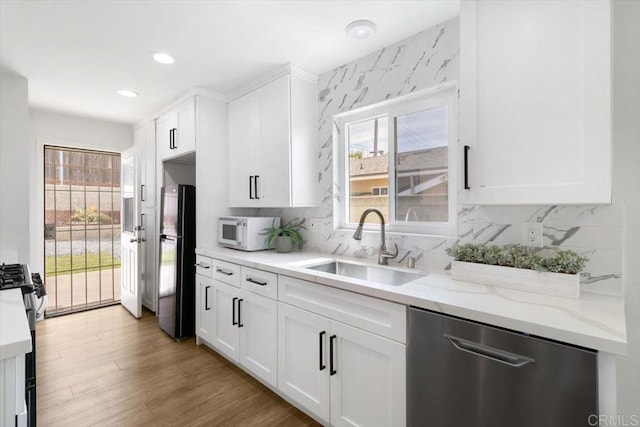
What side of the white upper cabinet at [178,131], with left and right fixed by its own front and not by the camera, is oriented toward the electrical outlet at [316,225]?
left

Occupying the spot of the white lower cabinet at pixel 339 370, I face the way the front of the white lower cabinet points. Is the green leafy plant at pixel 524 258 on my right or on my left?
on my left

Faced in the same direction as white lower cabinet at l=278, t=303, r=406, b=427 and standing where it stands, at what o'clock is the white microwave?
The white microwave is roughly at 3 o'clock from the white lower cabinet.

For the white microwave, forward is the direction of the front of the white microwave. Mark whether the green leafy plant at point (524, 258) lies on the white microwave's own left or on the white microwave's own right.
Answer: on the white microwave's own left

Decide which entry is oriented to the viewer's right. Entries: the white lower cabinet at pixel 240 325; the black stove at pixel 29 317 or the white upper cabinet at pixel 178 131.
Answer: the black stove

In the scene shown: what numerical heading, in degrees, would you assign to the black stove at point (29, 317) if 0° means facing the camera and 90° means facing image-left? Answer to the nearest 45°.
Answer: approximately 270°

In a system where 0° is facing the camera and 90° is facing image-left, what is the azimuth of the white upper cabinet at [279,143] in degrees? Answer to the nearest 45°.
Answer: approximately 45°

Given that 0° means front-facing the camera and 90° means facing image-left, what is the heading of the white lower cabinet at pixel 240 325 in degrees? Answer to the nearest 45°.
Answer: approximately 45°

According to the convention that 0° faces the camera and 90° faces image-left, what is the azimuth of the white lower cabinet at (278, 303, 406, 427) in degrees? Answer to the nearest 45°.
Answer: approximately 45°

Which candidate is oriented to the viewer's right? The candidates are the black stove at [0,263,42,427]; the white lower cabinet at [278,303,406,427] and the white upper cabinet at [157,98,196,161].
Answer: the black stove

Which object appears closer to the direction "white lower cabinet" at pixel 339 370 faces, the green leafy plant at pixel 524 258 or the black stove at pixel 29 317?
the black stove

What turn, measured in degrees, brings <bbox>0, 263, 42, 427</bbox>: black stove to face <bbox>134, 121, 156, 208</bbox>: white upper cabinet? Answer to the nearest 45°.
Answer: approximately 45° to its left

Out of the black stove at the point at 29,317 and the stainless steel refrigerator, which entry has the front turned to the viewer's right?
the black stove

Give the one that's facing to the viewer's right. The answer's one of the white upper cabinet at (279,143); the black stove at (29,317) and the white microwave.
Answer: the black stove

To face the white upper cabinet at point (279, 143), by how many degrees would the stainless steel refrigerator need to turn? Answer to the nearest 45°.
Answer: approximately 90° to its left

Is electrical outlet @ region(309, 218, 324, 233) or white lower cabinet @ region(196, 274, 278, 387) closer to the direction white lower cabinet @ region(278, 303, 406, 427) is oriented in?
the white lower cabinet
